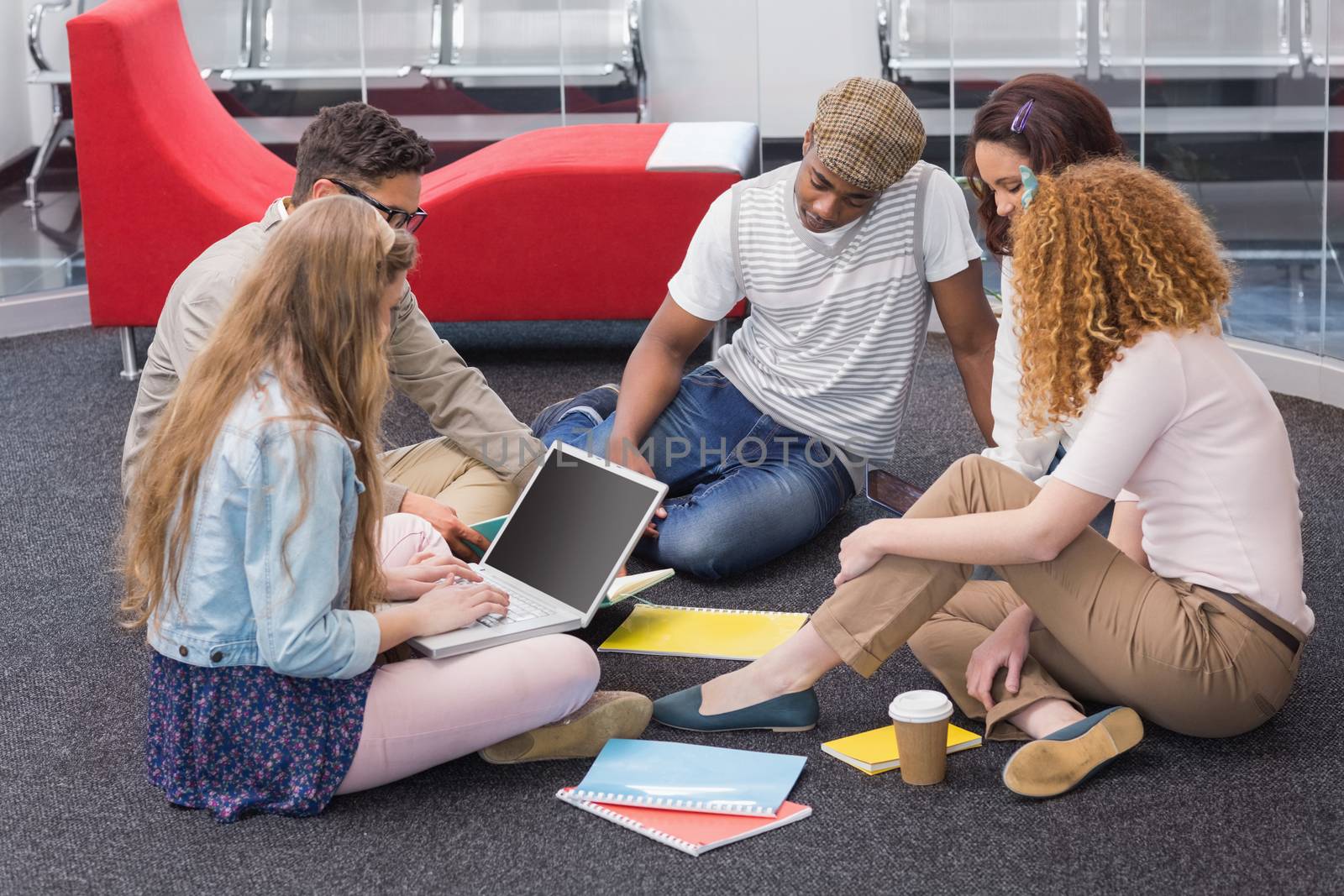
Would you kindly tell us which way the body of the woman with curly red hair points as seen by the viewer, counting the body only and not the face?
to the viewer's left

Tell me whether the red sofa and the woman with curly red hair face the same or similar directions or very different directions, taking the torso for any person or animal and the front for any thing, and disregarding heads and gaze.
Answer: very different directions
